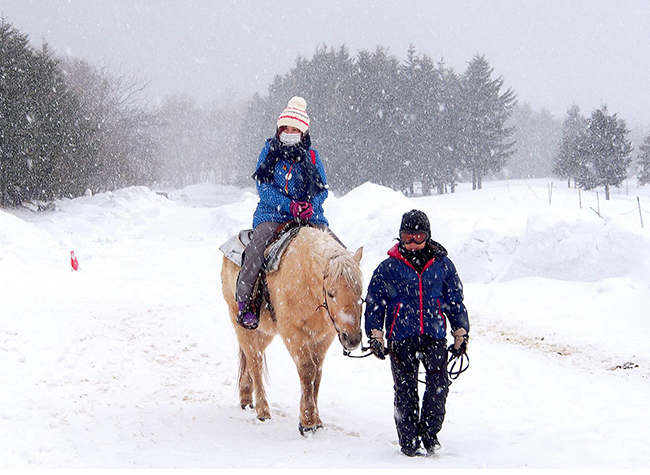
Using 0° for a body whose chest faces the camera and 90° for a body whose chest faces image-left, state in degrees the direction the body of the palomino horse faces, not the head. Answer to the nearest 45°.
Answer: approximately 315°

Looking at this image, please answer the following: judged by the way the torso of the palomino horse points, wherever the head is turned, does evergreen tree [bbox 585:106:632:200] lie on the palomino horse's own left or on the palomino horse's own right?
on the palomino horse's own left

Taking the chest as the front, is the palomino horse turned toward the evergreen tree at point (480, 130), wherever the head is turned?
no

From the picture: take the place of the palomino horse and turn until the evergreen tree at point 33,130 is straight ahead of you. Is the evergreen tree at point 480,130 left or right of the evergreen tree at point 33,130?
right

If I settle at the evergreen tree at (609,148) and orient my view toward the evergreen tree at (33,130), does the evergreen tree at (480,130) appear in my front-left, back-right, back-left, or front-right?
front-right

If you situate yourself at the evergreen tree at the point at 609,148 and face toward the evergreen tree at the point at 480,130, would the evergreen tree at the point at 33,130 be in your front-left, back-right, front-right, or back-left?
front-left
